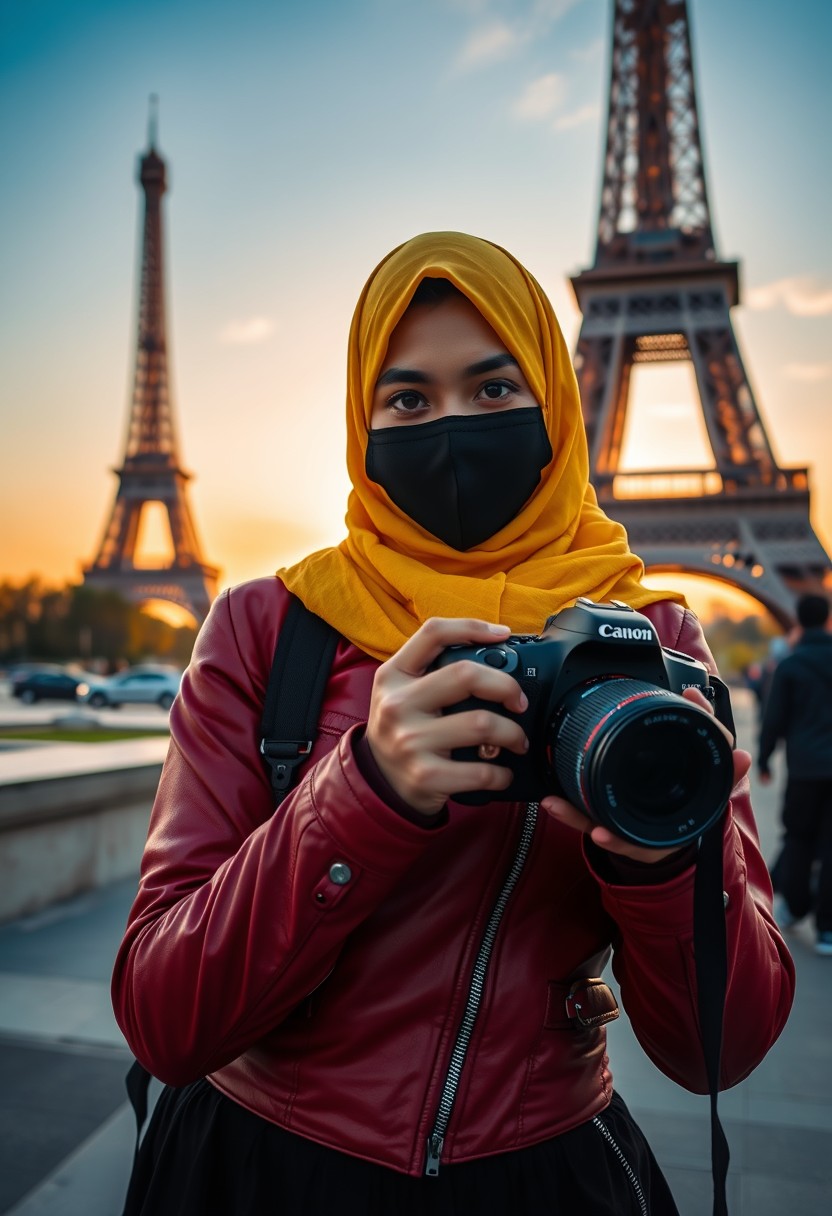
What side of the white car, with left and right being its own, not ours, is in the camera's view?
left

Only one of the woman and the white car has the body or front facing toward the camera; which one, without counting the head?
the woman

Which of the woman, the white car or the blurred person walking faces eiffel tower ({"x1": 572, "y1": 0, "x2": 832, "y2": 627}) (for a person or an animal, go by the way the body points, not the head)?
the blurred person walking

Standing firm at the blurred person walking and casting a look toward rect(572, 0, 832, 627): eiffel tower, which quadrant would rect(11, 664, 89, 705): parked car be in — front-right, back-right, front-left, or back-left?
front-left

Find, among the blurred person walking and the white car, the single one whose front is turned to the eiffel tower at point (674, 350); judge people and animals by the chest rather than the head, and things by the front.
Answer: the blurred person walking

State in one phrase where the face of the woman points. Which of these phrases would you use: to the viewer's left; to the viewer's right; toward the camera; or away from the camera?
toward the camera

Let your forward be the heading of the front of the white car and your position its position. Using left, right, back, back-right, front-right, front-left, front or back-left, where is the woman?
left

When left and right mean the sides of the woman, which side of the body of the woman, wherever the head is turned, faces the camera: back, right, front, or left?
front

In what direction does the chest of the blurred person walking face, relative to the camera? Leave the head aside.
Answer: away from the camera

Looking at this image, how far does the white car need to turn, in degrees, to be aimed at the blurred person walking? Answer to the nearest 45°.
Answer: approximately 90° to its left

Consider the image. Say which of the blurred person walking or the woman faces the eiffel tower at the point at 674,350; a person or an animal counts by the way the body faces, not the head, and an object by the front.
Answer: the blurred person walking

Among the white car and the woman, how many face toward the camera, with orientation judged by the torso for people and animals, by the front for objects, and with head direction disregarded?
1

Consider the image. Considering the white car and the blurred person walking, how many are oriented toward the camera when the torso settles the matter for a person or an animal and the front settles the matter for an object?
0

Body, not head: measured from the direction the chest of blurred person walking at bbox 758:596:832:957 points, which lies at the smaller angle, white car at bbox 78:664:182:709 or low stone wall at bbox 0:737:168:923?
the white car
